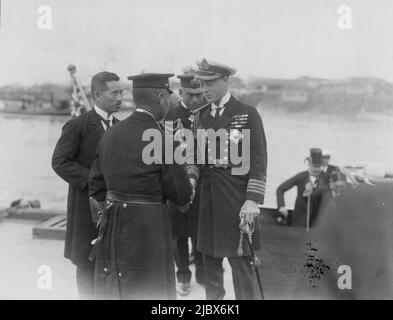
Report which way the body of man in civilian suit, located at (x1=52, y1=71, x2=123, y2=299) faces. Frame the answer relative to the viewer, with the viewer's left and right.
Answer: facing the viewer and to the right of the viewer

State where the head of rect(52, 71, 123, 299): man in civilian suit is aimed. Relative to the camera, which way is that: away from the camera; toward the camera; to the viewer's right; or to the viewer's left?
to the viewer's right

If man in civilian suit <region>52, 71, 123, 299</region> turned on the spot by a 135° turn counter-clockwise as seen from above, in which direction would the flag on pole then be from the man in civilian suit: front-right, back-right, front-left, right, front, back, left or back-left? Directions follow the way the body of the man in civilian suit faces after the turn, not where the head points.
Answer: front
